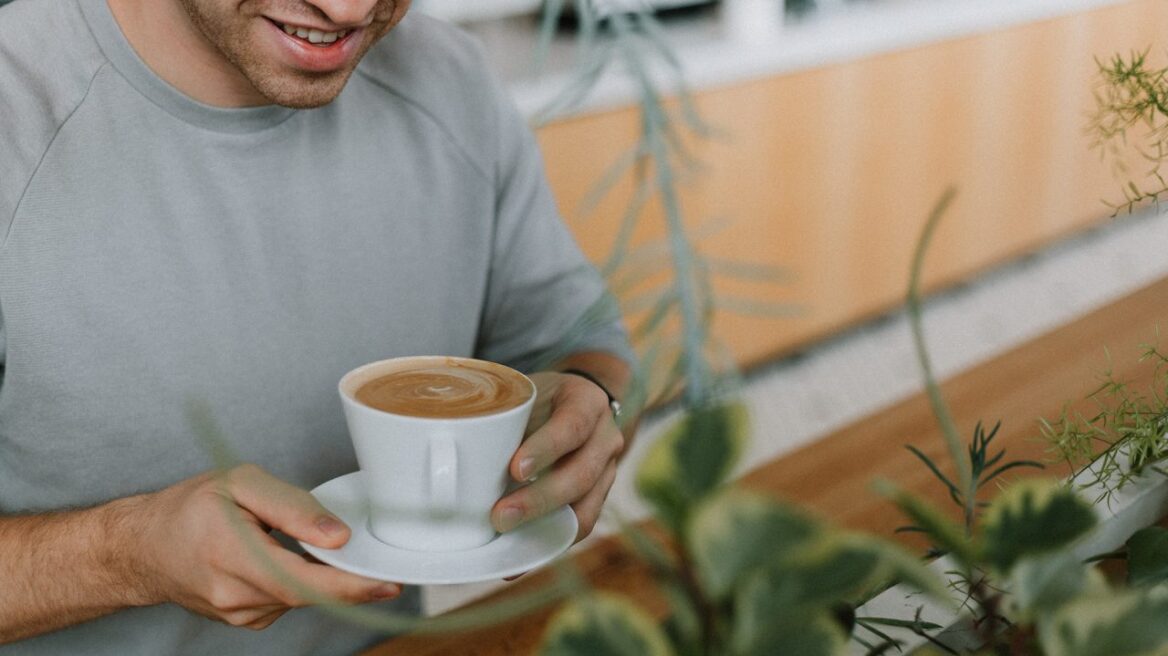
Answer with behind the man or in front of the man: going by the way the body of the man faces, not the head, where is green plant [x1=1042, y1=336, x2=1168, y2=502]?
in front

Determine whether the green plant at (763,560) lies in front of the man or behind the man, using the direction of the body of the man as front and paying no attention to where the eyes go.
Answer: in front

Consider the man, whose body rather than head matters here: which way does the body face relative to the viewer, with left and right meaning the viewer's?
facing the viewer and to the right of the viewer
